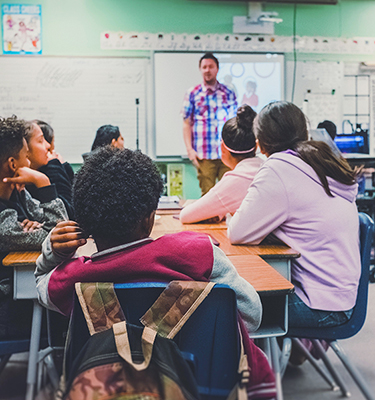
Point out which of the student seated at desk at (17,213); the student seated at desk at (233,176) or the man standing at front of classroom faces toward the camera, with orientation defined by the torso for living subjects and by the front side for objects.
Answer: the man standing at front of classroom

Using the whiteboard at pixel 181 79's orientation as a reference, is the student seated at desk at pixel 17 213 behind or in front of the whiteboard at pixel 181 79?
in front

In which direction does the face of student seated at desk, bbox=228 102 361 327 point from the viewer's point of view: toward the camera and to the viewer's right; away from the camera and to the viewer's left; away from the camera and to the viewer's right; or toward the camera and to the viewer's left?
away from the camera and to the viewer's left

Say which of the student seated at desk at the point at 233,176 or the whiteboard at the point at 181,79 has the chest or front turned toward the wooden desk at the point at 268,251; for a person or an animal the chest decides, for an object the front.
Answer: the whiteboard

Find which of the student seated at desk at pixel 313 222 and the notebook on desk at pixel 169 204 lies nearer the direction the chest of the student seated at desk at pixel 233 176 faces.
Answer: the notebook on desk

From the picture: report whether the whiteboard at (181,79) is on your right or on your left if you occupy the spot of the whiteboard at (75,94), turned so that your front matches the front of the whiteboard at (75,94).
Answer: on your left

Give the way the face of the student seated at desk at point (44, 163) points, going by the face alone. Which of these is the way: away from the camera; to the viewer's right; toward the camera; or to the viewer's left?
to the viewer's right

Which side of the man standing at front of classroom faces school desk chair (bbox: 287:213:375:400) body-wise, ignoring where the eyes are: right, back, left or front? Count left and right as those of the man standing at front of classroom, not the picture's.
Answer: front

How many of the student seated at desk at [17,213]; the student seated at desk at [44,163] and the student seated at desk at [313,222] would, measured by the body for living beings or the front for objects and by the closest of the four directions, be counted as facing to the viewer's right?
2

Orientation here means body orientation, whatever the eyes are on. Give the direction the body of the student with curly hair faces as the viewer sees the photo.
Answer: away from the camera

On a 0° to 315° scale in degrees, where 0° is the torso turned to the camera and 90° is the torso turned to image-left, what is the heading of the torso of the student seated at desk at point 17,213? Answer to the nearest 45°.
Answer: approximately 270°

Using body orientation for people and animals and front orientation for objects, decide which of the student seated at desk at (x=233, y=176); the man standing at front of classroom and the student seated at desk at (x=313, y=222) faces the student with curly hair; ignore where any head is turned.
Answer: the man standing at front of classroom

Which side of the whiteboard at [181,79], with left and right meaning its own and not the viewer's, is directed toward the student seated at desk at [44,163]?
front
